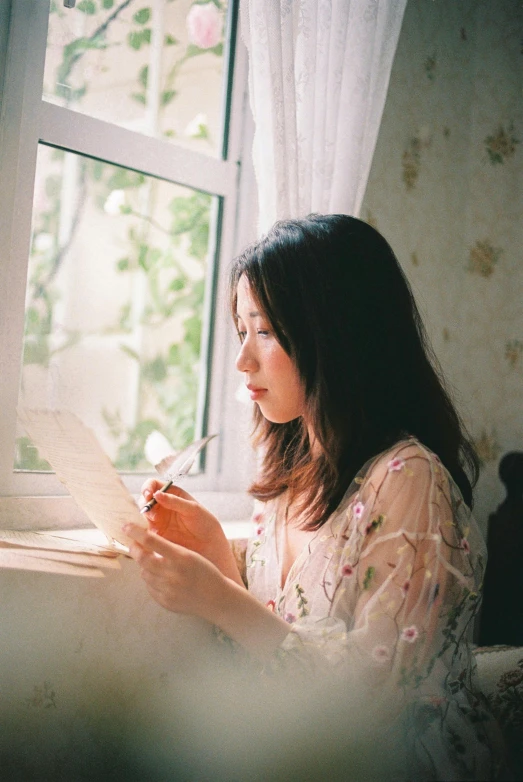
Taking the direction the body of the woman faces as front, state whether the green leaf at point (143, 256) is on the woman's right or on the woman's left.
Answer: on the woman's right

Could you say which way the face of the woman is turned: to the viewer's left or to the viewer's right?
to the viewer's left

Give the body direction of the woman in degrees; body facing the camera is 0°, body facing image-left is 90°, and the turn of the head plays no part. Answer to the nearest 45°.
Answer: approximately 45°
